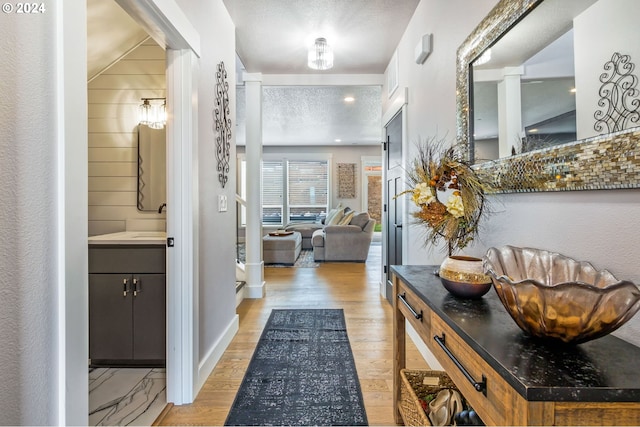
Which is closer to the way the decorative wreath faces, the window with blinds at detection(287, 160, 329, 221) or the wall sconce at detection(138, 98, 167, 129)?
the wall sconce

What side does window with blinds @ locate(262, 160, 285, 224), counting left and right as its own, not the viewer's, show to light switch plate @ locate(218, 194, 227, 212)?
front

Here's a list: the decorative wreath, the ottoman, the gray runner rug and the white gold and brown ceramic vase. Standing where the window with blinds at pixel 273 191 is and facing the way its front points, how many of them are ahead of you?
4

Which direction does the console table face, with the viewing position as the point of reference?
facing the viewer and to the left of the viewer

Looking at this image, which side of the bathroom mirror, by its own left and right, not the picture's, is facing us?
front

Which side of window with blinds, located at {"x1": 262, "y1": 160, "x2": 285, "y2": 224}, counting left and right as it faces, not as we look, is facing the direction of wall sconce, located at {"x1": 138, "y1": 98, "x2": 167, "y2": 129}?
front

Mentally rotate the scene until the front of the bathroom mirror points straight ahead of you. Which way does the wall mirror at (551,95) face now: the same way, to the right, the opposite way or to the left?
to the right

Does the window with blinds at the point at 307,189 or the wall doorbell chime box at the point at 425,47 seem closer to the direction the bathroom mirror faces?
the wall doorbell chime box

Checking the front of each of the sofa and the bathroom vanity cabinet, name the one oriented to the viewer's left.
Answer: the sofa

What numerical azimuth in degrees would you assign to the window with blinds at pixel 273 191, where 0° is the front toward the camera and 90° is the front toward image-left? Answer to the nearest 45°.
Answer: approximately 0°

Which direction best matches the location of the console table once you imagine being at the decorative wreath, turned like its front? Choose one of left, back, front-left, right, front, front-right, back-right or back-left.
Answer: front-left

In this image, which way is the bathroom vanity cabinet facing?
toward the camera

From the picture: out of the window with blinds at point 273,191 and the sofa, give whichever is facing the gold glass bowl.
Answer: the window with blinds

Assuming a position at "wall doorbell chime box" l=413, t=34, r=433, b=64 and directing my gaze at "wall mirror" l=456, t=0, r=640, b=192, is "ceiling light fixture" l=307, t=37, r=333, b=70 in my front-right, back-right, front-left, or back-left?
back-right
